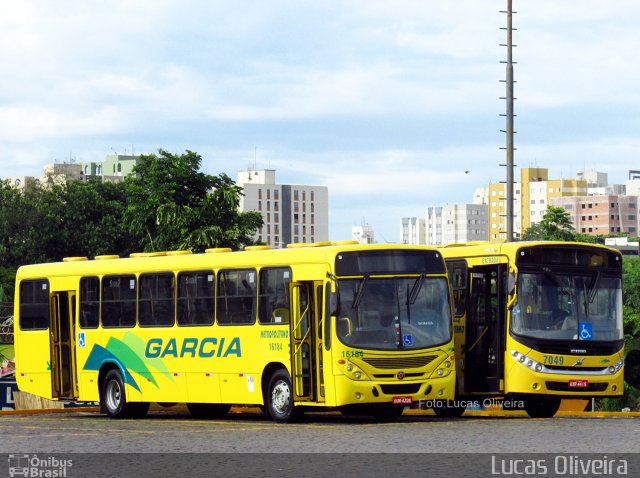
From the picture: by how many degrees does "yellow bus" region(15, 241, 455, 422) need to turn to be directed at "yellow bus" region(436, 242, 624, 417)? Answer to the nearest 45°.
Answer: approximately 45° to its left

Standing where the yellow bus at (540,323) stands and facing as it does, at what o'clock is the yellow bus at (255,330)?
the yellow bus at (255,330) is roughly at 4 o'clock from the yellow bus at (540,323).

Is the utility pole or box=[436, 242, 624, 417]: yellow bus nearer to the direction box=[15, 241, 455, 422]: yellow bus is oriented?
the yellow bus

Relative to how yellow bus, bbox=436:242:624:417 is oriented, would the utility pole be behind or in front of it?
behind

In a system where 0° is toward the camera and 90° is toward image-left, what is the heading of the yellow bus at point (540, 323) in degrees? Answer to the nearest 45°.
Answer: approximately 315°

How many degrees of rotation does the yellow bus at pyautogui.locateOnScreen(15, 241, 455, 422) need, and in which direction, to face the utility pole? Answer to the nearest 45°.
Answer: approximately 90° to its left
